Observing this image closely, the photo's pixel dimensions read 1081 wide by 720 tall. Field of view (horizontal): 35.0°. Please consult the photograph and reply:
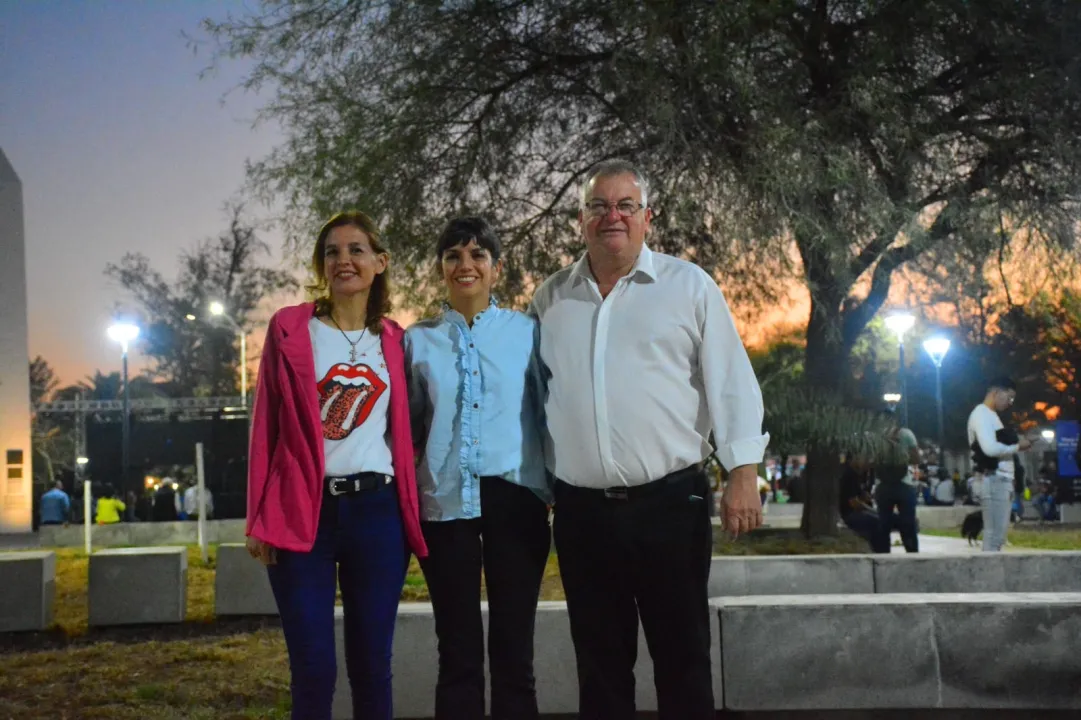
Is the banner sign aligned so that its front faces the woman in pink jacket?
yes

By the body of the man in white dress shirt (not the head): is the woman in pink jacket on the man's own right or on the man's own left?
on the man's own right

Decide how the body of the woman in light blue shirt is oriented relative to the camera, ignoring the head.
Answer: toward the camera

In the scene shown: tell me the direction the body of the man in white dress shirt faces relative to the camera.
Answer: toward the camera

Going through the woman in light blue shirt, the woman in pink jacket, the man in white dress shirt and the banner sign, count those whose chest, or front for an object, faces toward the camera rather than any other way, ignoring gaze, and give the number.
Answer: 4

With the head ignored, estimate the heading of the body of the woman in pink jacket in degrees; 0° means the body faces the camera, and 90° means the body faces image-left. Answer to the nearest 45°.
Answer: approximately 0°

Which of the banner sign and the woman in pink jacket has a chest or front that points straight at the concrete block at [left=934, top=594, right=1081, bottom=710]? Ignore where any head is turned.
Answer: the banner sign
